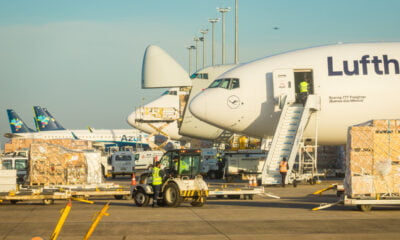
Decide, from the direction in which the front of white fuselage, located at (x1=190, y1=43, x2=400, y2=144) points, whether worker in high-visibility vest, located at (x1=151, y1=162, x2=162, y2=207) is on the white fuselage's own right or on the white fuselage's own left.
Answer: on the white fuselage's own left

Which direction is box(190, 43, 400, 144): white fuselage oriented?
to the viewer's left

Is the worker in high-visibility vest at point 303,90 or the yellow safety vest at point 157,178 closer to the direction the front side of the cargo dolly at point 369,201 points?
the yellow safety vest

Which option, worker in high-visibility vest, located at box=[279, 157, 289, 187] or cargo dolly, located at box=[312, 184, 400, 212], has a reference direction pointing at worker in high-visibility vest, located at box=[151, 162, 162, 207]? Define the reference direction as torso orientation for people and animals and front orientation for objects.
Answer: the cargo dolly

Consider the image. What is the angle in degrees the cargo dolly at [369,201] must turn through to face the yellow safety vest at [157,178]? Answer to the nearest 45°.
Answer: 0° — it already faces it

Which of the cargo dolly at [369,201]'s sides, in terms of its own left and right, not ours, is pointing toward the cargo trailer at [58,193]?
front

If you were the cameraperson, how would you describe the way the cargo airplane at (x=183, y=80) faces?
facing to the left of the viewer

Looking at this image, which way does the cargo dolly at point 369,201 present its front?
to the viewer's left

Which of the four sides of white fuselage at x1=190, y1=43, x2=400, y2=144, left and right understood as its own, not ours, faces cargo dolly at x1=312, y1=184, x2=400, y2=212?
left
